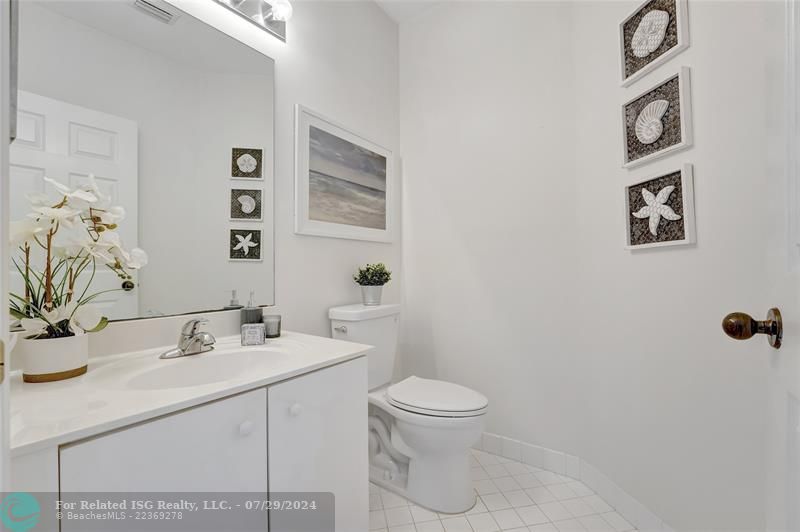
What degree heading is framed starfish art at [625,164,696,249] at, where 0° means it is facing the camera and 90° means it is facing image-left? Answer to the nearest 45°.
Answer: approximately 45°

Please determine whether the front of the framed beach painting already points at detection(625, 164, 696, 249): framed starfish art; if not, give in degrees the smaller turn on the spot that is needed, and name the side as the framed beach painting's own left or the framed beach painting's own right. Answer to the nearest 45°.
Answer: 0° — it already faces it

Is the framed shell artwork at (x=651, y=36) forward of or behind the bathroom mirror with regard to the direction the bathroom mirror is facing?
forward

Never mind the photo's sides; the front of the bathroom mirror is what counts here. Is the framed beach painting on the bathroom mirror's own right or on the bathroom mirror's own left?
on the bathroom mirror's own left

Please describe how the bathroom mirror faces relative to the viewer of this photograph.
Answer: facing the viewer and to the right of the viewer

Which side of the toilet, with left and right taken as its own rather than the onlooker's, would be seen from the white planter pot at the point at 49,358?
right

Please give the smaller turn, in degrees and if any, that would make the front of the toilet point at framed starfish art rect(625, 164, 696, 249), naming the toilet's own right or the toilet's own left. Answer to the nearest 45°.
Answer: approximately 45° to the toilet's own left

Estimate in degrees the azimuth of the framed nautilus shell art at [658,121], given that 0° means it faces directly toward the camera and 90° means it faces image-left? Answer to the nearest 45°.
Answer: approximately 45°

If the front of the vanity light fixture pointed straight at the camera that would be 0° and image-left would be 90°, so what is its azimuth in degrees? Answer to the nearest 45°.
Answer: approximately 315°

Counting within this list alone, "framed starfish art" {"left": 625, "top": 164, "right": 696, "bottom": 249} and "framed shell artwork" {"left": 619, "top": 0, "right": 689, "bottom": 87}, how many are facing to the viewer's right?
0
